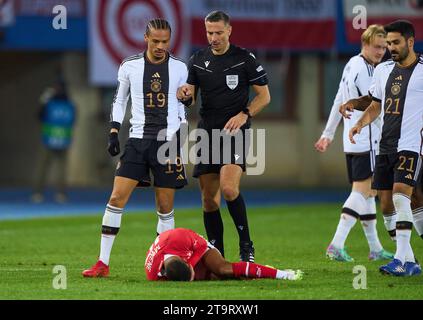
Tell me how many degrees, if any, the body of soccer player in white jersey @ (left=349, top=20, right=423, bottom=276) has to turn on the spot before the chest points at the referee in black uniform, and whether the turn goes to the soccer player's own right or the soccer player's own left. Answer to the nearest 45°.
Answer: approximately 45° to the soccer player's own right

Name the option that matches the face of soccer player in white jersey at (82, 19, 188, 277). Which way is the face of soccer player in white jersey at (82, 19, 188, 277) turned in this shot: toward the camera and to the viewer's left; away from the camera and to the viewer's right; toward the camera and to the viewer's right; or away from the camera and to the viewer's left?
toward the camera and to the viewer's right

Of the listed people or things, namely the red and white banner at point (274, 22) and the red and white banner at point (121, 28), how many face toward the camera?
2

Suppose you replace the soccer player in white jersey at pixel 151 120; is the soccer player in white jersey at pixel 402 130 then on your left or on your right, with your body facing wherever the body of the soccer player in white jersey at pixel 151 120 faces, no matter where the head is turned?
on your left

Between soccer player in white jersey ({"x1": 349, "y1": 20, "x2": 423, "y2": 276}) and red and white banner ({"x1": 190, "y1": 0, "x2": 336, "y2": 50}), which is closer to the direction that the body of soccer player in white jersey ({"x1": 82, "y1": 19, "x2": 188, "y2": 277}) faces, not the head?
the soccer player in white jersey

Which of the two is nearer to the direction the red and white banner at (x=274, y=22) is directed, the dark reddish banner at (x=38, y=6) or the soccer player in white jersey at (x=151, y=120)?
the soccer player in white jersey

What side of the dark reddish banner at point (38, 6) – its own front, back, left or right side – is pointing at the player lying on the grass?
front

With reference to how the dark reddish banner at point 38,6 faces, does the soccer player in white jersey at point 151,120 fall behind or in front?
in front

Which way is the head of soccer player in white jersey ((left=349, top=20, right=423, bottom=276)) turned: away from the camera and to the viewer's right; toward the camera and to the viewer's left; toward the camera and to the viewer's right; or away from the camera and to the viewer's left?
toward the camera and to the viewer's left

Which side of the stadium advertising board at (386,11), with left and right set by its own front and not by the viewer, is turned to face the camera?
front

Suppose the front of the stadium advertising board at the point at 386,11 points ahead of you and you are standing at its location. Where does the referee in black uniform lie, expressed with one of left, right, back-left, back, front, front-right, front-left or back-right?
front

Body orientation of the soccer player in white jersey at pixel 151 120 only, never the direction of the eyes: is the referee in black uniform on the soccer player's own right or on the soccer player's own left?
on the soccer player's own left

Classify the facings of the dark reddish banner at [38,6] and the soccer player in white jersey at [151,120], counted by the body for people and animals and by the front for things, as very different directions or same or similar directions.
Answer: same or similar directions

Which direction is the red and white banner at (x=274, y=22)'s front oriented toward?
toward the camera

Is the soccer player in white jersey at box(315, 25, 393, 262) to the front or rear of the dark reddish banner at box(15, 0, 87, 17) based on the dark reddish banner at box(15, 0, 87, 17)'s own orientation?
to the front

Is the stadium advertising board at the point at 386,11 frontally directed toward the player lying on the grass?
yes

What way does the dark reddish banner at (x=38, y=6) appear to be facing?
toward the camera

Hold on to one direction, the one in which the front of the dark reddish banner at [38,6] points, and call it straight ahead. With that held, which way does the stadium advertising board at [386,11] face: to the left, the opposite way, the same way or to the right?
the same way
